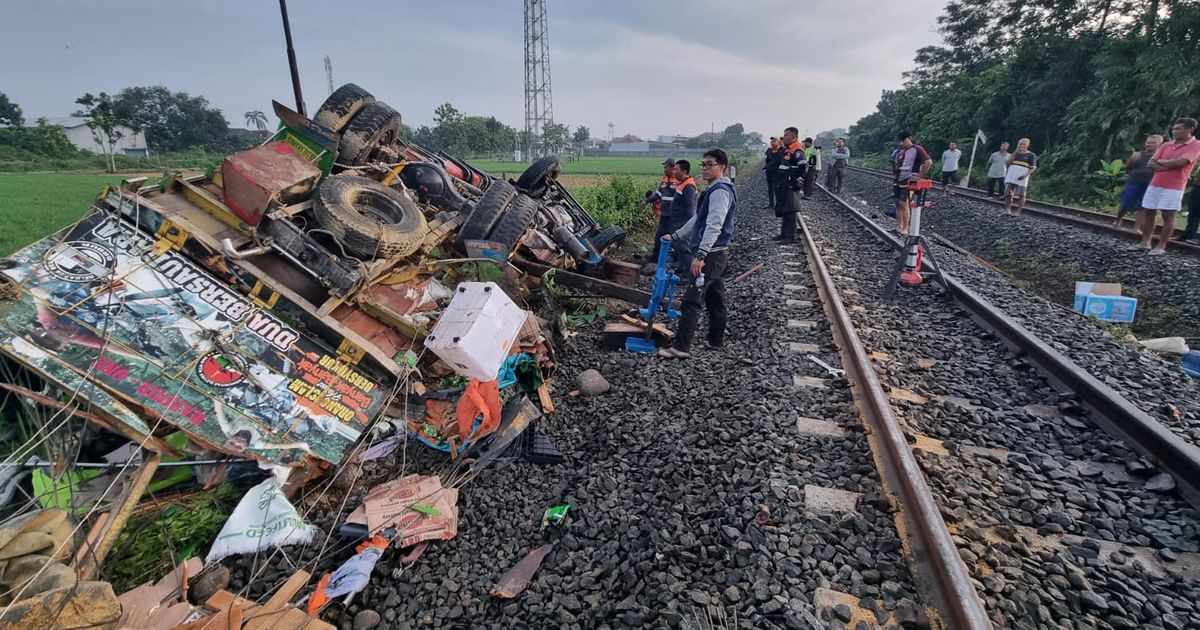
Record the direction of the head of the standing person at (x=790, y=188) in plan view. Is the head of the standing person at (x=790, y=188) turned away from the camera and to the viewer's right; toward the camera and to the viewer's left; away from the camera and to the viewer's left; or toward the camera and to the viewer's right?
toward the camera and to the viewer's left

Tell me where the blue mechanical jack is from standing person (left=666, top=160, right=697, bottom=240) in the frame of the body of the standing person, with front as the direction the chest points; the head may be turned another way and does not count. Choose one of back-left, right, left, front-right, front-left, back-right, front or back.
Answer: left

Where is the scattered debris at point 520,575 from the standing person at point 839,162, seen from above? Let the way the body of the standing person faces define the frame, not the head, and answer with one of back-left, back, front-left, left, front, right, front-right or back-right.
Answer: front

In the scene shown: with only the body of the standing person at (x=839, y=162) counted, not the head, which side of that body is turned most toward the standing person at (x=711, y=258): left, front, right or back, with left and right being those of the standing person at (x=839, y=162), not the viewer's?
front

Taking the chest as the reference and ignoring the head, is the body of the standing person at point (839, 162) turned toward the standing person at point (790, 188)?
yes

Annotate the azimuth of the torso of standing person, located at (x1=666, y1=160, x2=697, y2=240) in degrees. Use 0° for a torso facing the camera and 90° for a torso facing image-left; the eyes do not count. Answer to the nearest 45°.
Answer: approximately 90°

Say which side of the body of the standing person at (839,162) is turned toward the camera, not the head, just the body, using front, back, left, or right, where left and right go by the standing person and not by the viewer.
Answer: front

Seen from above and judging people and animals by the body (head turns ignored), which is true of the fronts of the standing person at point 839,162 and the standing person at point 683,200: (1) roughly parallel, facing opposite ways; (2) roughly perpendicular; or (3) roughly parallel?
roughly perpendicular

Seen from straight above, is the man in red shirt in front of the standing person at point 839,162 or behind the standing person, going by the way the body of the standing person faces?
in front

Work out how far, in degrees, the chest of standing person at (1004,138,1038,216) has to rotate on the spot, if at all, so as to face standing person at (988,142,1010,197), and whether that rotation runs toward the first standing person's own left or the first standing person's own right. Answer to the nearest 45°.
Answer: approximately 135° to the first standing person's own right

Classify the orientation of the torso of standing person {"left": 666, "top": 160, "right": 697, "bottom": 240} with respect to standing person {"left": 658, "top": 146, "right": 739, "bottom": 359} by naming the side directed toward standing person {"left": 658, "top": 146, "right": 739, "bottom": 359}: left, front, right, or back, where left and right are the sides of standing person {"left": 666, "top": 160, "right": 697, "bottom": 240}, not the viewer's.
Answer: left

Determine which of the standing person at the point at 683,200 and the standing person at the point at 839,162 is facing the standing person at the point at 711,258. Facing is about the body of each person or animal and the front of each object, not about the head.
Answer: the standing person at the point at 839,162

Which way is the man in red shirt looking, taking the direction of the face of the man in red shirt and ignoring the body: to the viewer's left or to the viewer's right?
to the viewer's left

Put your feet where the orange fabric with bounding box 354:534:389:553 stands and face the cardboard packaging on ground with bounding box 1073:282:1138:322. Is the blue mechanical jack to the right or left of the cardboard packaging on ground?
left

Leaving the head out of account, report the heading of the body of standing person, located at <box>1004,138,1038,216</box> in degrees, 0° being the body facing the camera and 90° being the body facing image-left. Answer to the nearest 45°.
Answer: approximately 45°
